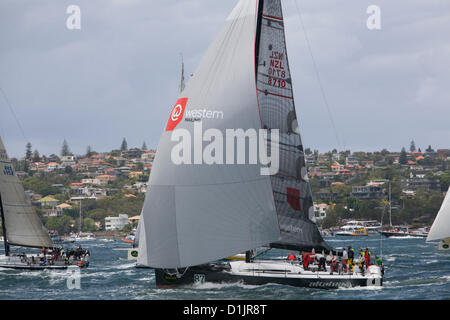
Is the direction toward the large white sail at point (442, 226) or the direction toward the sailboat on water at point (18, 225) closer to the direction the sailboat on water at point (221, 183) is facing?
the sailboat on water

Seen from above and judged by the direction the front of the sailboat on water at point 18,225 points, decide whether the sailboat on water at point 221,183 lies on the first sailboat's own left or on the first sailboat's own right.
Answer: on the first sailboat's own left

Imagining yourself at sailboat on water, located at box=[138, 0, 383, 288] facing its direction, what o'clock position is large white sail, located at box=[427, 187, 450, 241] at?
The large white sail is roughly at 4 o'clock from the sailboat on water.

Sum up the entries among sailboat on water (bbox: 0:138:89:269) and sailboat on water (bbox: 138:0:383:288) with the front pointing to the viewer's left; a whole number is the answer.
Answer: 2

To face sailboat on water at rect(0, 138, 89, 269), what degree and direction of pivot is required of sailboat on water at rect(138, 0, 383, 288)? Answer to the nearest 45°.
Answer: approximately 45° to its right

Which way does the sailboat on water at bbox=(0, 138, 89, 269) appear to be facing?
to the viewer's left

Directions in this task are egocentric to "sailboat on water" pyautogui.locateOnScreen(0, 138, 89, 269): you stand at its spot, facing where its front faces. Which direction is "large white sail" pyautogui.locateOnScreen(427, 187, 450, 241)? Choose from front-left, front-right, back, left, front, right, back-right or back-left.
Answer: back

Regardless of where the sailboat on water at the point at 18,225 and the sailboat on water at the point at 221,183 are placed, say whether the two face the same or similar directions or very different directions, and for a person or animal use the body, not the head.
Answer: same or similar directions

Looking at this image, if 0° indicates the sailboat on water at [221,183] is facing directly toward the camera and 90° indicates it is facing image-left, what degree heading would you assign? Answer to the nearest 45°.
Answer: approximately 90°

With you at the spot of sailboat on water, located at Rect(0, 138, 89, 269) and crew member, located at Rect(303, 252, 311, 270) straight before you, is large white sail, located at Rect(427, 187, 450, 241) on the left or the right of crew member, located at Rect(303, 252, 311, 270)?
left
